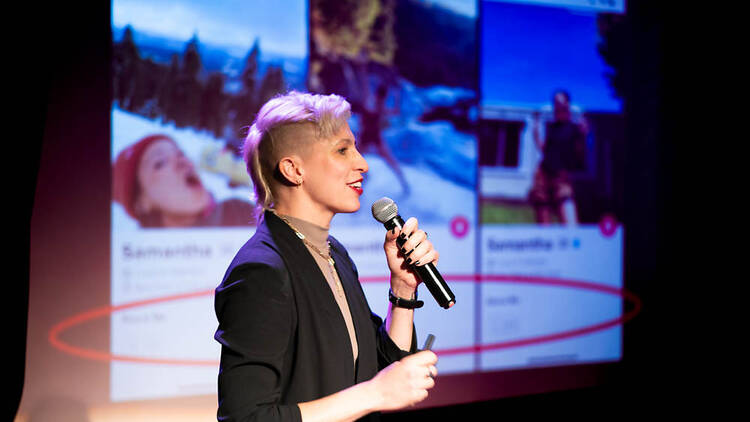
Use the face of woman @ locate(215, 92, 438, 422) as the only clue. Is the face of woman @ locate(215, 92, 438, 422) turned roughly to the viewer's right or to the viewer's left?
to the viewer's right

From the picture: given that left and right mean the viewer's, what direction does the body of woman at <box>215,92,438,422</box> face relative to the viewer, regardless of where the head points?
facing to the right of the viewer
